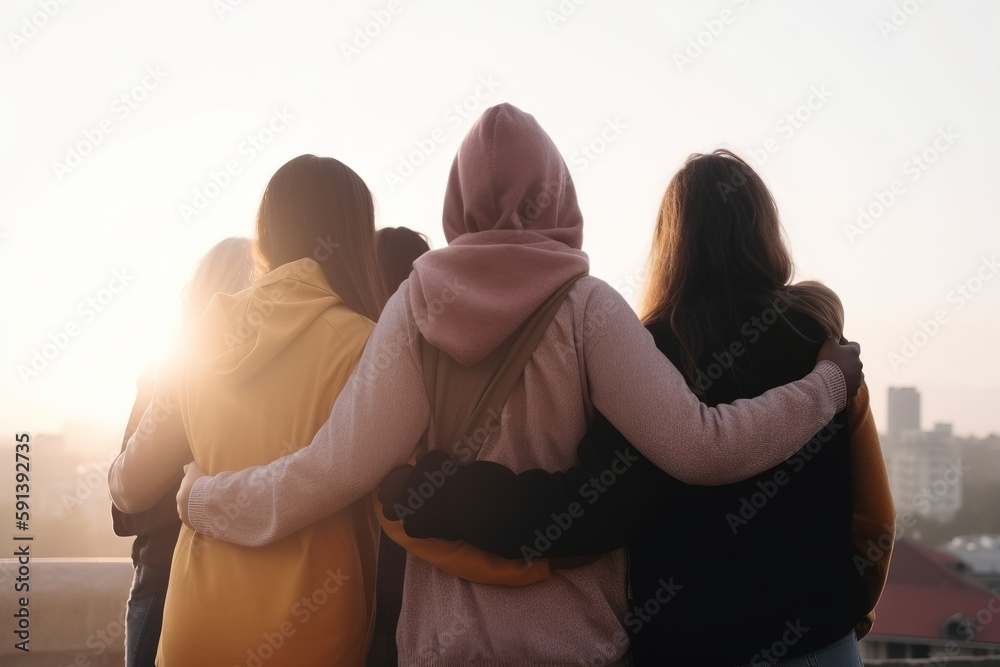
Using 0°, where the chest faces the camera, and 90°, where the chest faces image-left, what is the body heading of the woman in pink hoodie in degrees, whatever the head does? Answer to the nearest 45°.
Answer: approximately 180°

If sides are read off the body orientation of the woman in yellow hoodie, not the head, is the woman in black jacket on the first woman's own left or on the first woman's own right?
on the first woman's own right

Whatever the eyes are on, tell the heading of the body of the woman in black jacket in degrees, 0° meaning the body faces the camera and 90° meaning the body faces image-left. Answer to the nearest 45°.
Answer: approximately 180°

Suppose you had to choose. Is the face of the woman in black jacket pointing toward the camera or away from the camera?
away from the camera

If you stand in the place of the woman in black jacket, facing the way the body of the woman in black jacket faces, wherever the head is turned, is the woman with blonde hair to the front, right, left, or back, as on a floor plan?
left

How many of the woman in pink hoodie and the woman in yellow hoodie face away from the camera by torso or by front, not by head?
2

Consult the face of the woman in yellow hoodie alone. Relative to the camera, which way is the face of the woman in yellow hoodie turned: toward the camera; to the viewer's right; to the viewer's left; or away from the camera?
away from the camera

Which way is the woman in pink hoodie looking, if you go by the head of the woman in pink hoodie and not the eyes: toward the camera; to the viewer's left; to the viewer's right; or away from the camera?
away from the camera

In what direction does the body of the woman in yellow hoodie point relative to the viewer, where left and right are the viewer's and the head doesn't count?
facing away from the viewer

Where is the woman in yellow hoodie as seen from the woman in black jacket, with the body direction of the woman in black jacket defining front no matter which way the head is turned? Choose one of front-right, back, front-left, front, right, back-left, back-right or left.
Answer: left

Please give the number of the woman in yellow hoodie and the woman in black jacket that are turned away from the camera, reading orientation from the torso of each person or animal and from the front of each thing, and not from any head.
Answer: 2

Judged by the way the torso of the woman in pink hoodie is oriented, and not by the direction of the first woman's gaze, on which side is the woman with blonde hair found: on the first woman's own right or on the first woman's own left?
on the first woman's own left
